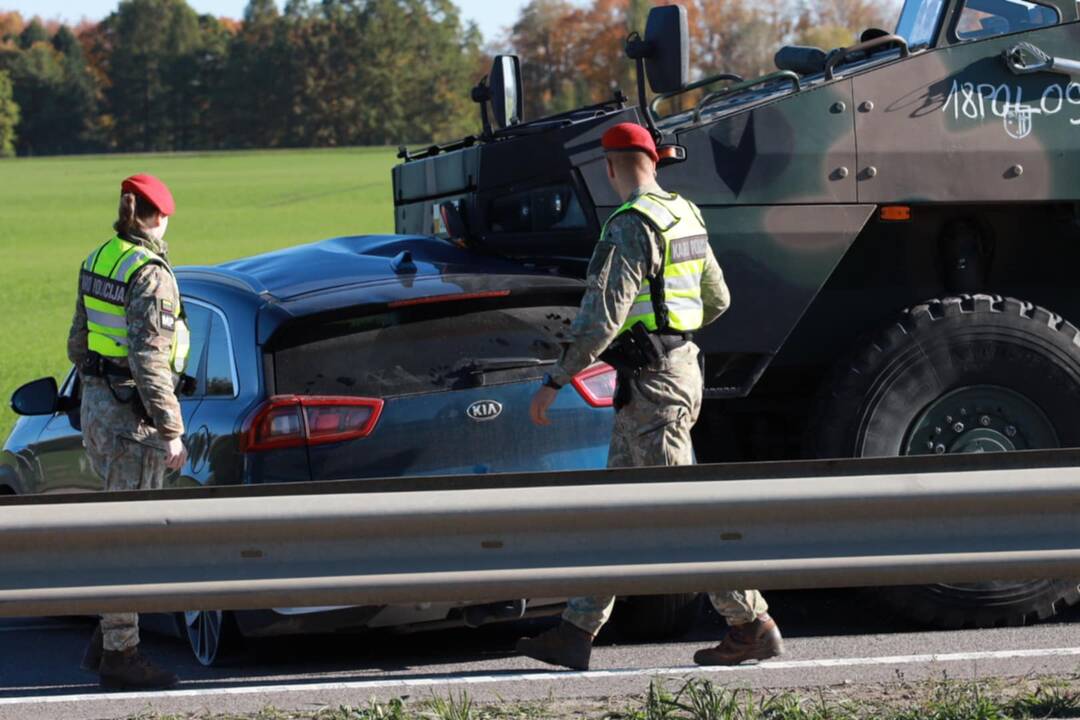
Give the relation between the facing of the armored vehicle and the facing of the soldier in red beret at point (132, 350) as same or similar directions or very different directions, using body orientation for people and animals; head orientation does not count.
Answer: very different directions

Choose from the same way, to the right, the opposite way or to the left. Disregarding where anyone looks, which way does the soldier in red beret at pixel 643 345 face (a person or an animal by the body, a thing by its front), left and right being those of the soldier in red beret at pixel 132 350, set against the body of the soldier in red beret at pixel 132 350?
to the left

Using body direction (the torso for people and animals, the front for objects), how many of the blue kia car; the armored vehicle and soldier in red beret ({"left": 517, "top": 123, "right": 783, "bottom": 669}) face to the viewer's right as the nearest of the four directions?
0

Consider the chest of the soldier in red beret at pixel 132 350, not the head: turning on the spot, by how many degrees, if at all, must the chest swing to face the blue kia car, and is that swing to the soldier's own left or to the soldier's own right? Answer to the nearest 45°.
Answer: approximately 45° to the soldier's own right

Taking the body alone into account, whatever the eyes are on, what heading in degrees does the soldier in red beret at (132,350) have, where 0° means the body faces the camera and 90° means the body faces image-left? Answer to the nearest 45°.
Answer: approximately 225°

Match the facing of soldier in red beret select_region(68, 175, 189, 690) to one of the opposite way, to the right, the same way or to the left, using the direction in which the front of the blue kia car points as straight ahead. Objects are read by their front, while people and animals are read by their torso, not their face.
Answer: to the right

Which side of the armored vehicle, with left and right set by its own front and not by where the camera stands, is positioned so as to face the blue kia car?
front

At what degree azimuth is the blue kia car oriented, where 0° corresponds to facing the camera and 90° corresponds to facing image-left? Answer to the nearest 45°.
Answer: approximately 135°

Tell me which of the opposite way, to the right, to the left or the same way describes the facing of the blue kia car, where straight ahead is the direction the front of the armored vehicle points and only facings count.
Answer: to the right

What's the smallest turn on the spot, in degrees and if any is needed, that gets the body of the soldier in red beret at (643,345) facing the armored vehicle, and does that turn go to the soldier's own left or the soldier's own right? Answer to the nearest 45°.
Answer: approximately 90° to the soldier's own right

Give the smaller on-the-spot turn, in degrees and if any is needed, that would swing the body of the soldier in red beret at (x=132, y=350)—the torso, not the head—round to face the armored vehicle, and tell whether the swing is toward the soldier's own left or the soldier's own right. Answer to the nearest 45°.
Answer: approximately 45° to the soldier's own right

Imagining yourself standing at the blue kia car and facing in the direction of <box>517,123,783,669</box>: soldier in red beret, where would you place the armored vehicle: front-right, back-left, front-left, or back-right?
front-left
